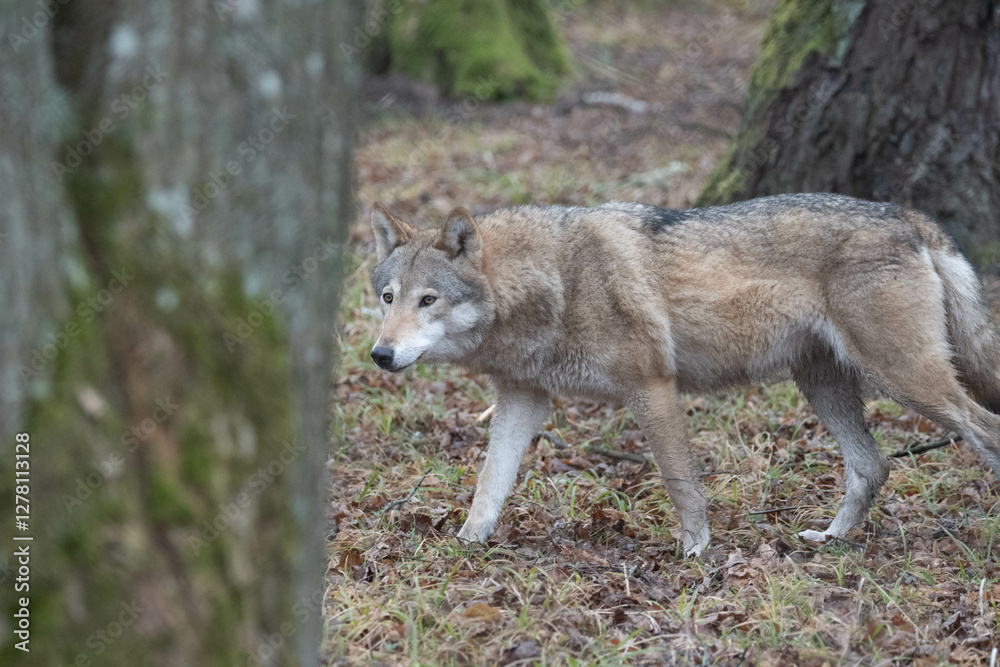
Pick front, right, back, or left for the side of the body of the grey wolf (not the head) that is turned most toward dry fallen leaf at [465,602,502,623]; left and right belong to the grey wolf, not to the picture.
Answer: left

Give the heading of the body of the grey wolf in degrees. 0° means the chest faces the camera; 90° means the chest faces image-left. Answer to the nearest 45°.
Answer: approximately 90°

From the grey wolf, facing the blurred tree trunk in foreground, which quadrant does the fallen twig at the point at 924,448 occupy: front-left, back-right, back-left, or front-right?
back-left

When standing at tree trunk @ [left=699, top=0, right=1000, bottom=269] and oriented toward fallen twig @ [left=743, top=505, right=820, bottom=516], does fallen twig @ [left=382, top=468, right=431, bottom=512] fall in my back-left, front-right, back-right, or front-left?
front-right

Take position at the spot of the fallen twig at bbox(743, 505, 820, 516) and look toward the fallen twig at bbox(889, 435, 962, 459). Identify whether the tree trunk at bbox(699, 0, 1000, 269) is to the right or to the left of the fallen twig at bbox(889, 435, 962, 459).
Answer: left

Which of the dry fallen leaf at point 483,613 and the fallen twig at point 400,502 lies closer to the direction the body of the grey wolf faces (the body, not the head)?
the fallen twig

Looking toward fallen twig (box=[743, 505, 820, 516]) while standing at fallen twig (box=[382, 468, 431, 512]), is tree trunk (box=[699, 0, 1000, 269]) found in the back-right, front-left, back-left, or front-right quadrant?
front-left

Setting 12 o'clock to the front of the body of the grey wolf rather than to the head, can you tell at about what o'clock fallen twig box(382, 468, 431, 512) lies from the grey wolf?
The fallen twig is roughly at 1 o'clock from the grey wolf.

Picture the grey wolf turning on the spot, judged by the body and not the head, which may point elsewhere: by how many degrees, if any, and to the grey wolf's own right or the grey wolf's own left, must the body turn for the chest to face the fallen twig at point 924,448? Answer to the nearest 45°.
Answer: approximately 180°
